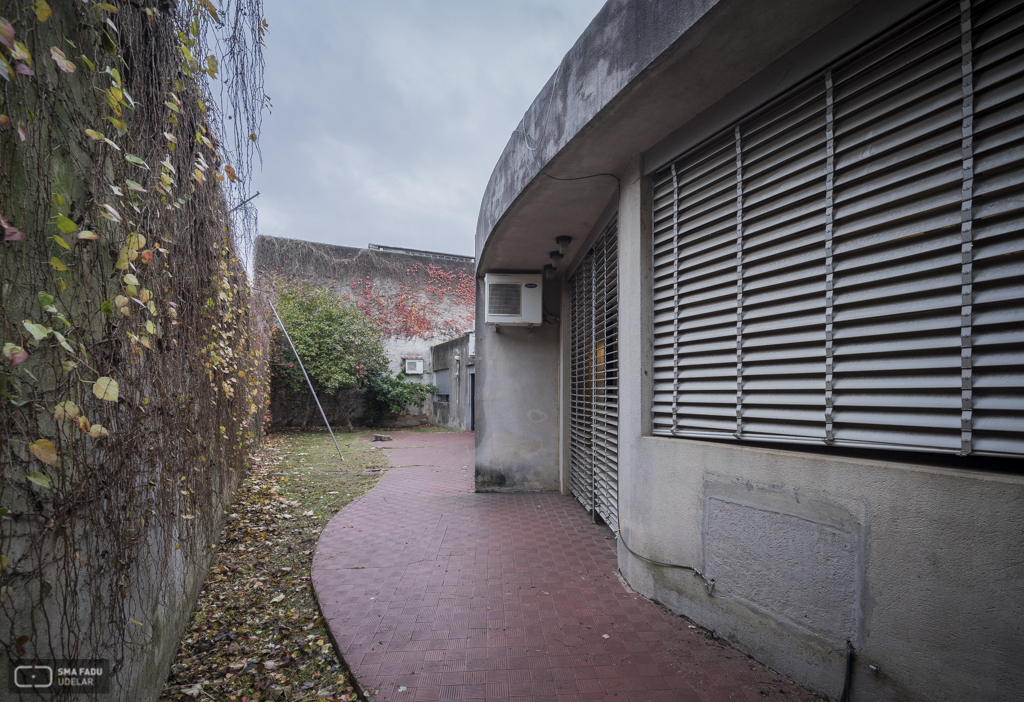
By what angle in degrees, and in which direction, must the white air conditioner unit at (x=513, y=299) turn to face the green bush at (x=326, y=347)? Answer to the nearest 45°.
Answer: approximately 135° to its right

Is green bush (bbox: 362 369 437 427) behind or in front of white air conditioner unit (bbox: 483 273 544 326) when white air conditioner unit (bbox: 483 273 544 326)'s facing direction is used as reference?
behind

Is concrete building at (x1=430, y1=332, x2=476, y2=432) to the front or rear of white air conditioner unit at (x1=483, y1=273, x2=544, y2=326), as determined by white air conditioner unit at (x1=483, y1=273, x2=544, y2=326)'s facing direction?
to the rear

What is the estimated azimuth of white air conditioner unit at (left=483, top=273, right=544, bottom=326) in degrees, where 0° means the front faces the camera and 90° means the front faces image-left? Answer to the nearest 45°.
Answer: approximately 0°
